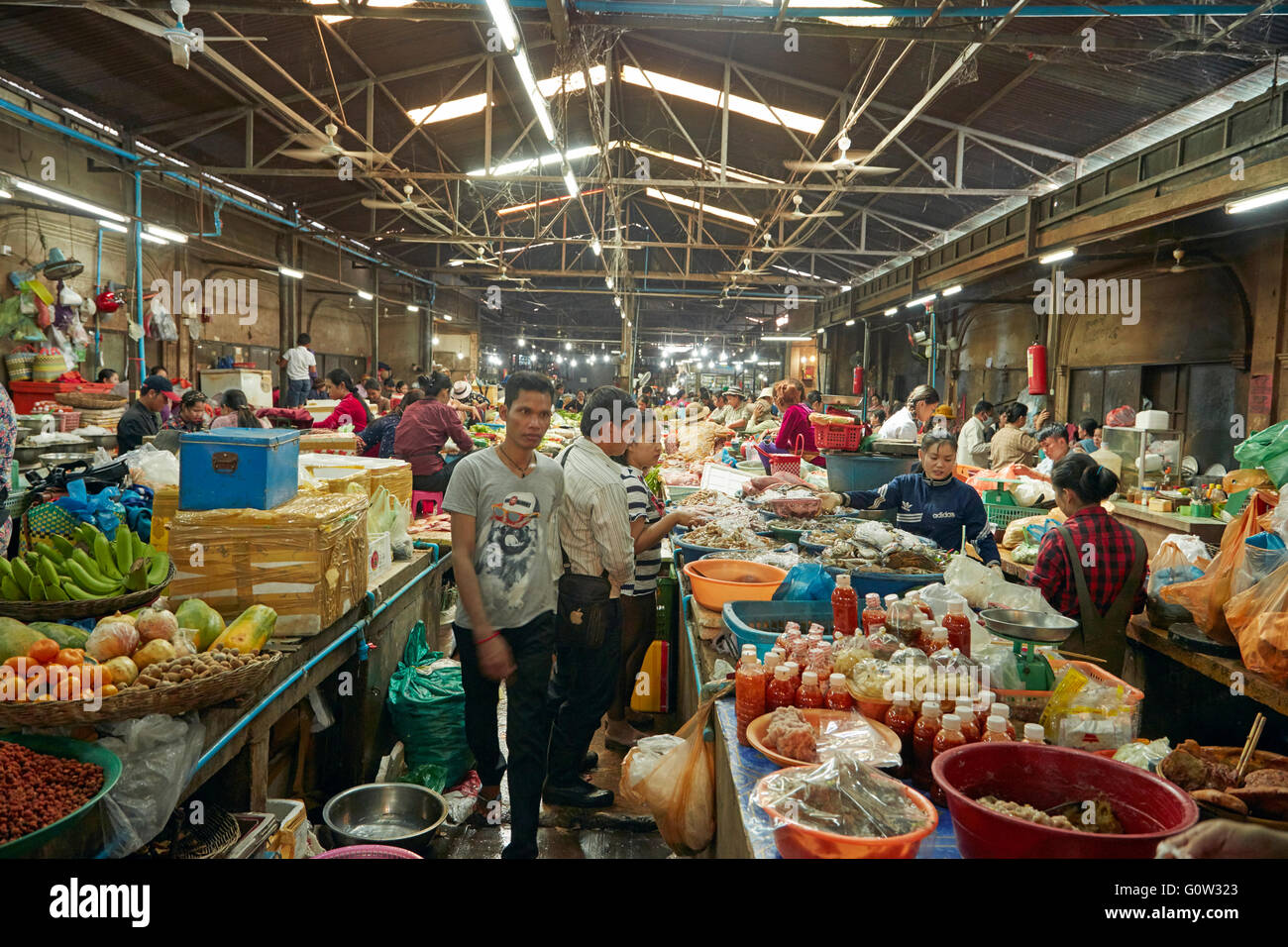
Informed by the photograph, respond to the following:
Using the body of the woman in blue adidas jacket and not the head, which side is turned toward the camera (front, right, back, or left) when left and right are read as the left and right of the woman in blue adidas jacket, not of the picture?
front

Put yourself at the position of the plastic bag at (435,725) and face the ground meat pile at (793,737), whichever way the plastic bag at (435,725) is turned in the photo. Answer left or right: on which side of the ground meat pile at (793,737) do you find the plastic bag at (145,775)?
right

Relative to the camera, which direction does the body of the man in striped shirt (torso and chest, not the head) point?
to the viewer's right

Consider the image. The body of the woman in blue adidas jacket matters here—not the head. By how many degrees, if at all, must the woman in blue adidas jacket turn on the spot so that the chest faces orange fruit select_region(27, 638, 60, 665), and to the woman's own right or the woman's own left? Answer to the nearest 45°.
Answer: approximately 45° to the woman's own right

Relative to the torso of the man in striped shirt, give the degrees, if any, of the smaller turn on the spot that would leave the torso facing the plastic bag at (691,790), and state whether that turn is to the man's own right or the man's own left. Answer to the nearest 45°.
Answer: approximately 90° to the man's own right

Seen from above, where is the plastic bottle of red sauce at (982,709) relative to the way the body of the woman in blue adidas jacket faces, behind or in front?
in front

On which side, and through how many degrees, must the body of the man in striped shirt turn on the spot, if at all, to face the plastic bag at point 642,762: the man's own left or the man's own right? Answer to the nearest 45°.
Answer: approximately 90° to the man's own right

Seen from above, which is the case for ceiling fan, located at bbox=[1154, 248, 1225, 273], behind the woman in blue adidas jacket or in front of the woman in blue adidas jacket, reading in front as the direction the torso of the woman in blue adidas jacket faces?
behind

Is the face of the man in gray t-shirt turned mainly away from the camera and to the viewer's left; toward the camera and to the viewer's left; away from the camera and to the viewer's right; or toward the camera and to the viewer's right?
toward the camera and to the viewer's right

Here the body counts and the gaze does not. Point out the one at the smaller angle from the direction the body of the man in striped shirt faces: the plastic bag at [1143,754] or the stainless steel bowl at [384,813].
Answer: the plastic bag

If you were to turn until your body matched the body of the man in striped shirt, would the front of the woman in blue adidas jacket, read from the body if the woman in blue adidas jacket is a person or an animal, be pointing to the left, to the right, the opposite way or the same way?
to the right
